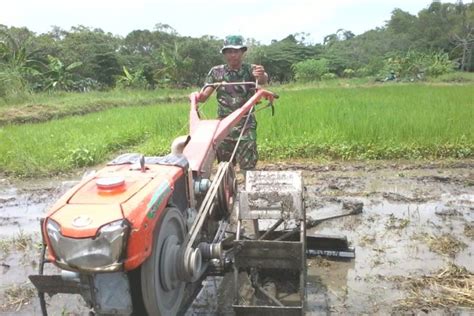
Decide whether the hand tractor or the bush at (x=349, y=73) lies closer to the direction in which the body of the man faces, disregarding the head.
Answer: the hand tractor

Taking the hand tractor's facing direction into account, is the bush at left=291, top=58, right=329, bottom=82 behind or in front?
behind

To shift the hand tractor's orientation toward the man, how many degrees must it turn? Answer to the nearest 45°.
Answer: approximately 135° to its right

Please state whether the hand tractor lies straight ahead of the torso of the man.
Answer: yes

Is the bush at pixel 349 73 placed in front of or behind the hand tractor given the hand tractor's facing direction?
behind

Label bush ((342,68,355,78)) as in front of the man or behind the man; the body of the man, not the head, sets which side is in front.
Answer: behind

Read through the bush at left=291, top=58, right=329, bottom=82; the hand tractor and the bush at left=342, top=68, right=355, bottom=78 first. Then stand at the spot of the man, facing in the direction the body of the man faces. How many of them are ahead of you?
1

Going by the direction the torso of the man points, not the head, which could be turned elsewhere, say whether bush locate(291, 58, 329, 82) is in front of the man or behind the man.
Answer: behind
